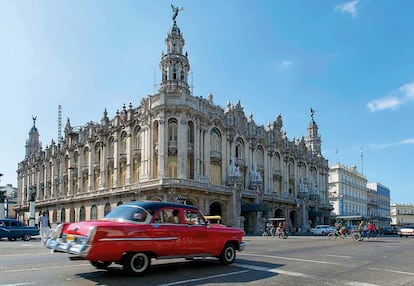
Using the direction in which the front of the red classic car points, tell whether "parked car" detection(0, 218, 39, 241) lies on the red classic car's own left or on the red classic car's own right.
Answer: on the red classic car's own left

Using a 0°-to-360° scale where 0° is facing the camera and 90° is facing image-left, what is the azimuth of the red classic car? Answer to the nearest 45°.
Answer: approximately 225°
